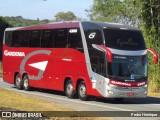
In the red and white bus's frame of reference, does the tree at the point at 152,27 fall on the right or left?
on its left

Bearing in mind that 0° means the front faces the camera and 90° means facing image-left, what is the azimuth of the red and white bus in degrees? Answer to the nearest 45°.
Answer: approximately 315°
